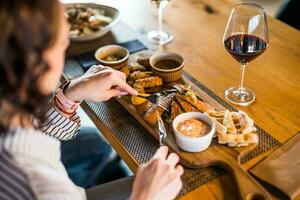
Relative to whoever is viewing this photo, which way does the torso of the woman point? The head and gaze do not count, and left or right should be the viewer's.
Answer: facing away from the viewer and to the right of the viewer

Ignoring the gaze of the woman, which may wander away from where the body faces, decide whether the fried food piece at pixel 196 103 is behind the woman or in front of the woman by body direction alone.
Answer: in front

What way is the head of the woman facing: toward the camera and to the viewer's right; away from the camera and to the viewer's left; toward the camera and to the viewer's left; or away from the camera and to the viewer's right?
away from the camera and to the viewer's right

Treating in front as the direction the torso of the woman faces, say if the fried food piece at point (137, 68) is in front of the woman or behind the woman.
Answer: in front

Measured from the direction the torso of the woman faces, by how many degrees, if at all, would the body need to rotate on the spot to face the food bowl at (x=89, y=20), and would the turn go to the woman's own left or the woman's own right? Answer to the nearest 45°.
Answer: approximately 45° to the woman's own left
